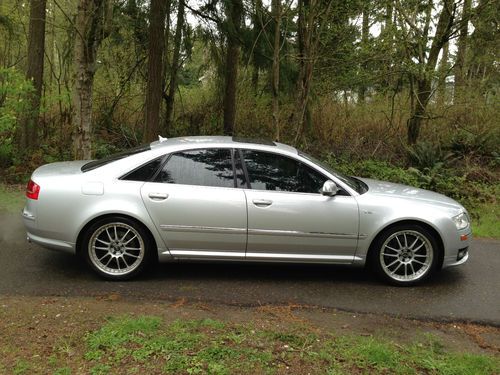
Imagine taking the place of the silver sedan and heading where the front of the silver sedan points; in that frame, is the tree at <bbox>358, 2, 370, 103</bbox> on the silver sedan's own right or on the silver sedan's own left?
on the silver sedan's own left

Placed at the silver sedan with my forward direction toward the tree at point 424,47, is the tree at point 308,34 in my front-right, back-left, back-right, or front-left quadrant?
front-left

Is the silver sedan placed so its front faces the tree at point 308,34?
no

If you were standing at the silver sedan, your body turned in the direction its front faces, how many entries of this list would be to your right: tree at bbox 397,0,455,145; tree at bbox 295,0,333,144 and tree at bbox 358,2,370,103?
0

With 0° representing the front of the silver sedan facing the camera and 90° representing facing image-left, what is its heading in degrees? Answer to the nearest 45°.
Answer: approximately 270°

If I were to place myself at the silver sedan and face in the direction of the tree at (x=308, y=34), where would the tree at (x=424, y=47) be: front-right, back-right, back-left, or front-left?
front-right

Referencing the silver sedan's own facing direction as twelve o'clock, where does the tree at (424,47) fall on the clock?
The tree is roughly at 10 o'clock from the silver sedan.

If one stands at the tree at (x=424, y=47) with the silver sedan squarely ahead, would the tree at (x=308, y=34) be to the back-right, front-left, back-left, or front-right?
front-right
